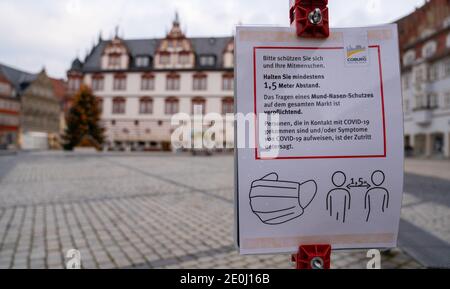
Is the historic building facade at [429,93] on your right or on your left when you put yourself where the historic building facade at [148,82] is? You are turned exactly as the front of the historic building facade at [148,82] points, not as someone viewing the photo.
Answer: on your left

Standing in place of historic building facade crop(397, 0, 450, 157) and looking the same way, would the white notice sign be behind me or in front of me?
in front

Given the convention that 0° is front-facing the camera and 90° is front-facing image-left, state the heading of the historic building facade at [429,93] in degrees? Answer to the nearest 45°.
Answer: approximately 45°

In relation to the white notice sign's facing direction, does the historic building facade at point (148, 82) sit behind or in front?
behind

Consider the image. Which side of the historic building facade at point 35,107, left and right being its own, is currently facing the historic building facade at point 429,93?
front

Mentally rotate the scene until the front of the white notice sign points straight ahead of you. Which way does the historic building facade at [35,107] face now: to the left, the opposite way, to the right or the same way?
to the left

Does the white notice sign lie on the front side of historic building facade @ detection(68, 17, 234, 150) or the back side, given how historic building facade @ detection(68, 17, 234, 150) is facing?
on the front side

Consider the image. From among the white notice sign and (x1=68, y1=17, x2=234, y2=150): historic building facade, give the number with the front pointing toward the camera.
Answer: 2
